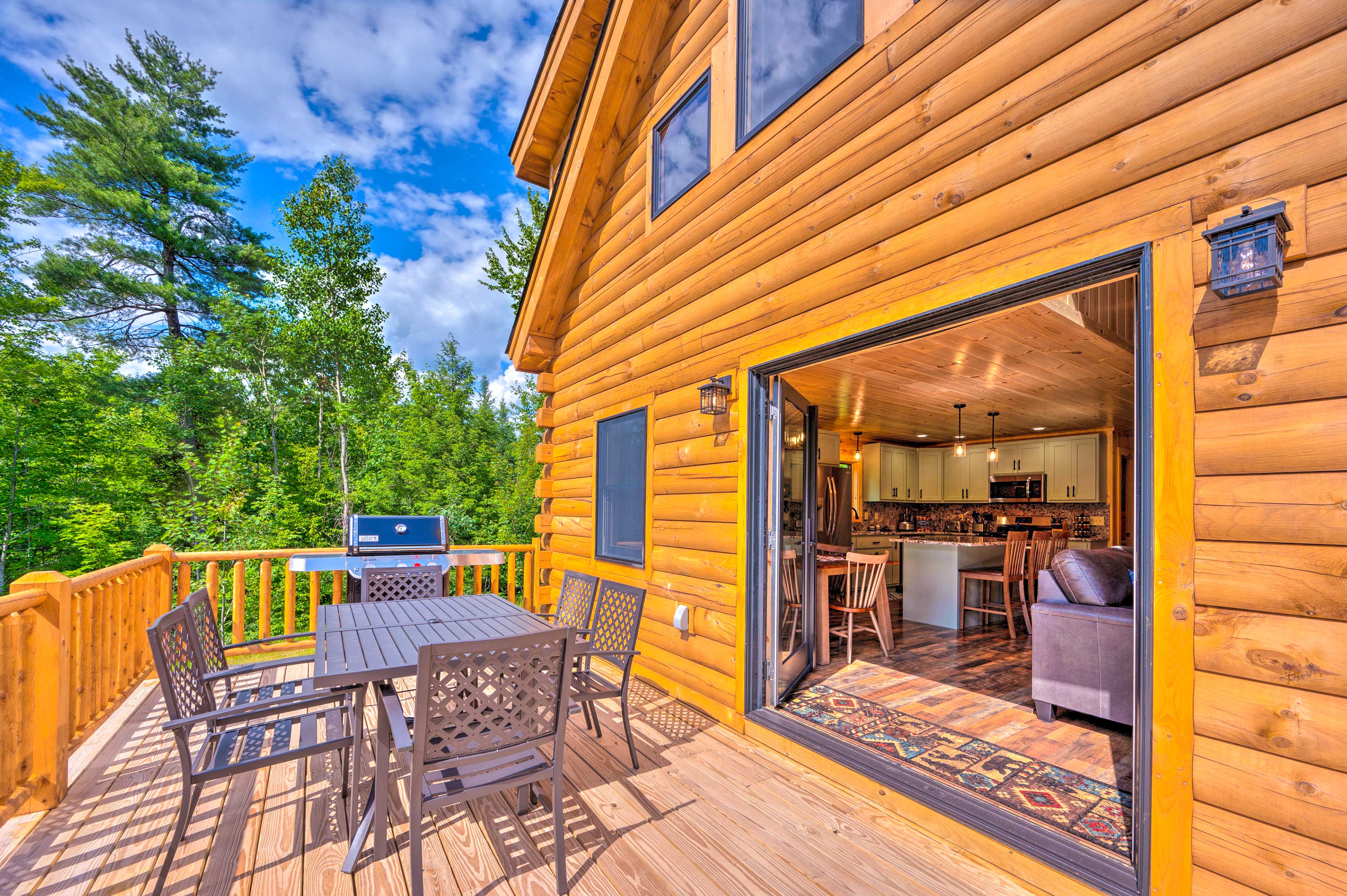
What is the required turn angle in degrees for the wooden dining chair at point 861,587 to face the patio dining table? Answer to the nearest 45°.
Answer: approximately 90° to its left

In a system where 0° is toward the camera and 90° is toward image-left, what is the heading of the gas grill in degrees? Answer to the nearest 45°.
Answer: approximately 0°

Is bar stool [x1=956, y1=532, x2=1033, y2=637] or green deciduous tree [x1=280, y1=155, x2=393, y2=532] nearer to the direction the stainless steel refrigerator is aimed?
the bar stool

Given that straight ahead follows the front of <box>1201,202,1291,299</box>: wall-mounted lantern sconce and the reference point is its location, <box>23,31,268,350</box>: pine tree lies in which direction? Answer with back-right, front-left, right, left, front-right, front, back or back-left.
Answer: front-right

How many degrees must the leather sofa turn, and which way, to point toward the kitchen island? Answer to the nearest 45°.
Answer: approximately 180°

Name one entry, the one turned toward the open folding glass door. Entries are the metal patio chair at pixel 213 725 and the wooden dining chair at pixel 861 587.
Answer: the metal patio chair

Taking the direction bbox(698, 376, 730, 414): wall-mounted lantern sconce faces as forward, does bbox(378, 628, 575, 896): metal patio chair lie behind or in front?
in front

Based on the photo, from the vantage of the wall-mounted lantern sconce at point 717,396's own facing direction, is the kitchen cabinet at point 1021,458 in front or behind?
behind

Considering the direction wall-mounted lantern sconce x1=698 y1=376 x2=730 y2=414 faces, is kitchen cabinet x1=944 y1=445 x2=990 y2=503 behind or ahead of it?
behind

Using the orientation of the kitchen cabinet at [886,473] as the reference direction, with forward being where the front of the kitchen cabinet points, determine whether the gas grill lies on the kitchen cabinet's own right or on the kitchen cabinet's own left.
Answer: on the kitchen cabinet's own right

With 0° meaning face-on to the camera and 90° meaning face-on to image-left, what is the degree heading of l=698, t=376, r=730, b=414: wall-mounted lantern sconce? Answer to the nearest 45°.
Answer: approximately 45°

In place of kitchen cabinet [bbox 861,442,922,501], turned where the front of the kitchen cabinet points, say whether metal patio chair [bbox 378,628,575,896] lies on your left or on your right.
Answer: on your right

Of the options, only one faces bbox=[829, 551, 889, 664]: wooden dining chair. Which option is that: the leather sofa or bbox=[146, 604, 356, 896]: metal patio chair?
the metal patio chair

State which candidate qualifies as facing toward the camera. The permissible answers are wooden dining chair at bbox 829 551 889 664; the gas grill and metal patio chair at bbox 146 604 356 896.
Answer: the gas grill

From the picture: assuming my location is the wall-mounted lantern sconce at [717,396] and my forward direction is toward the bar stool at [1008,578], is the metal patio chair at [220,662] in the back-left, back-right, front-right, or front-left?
back-left

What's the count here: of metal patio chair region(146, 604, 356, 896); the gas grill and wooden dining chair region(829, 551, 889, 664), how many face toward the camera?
1
